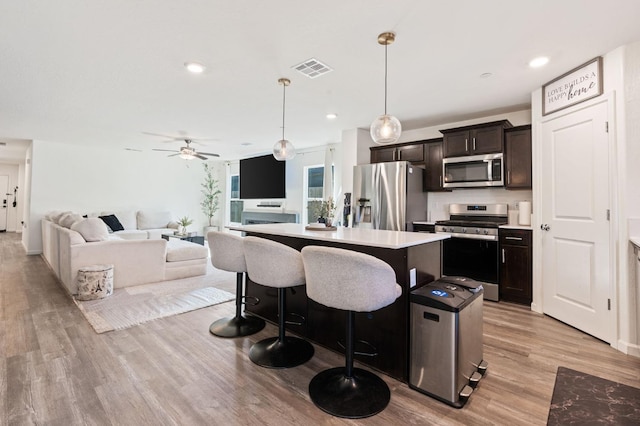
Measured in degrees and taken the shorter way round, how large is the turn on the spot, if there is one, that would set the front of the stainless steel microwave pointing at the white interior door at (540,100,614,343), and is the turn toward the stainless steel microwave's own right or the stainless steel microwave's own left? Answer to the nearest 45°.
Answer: approximately 45° to the stainless steel microwave's own left

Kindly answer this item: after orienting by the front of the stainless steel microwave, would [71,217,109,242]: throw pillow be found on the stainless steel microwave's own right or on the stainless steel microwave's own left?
on the stainless steel microwave's own right

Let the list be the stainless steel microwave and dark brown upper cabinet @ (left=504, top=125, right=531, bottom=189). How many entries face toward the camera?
2

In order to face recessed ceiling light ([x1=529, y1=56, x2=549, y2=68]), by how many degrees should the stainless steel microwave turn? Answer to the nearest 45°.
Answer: approximately 45° to its left

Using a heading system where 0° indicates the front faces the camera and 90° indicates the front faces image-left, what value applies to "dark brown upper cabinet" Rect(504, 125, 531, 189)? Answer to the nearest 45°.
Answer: approximately 0°

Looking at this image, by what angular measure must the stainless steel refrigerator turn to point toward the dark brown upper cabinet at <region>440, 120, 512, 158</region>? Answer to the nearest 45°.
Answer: approximately 135° to its left

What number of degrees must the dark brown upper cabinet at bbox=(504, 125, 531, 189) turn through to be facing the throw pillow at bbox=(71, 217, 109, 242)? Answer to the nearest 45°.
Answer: approximately 45° to its right

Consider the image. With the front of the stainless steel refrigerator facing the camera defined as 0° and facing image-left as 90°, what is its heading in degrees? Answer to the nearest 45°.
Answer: approximately 45°
